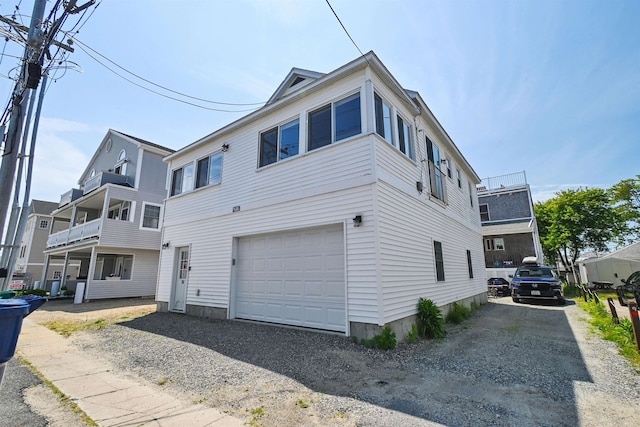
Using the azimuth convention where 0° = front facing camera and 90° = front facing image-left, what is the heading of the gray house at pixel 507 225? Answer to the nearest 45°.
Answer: approximately 0°

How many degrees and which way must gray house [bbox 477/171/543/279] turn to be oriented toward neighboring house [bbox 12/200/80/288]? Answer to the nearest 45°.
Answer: approximately 45° to its right

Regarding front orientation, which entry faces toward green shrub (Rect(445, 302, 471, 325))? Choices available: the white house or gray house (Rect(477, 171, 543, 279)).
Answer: the gray house

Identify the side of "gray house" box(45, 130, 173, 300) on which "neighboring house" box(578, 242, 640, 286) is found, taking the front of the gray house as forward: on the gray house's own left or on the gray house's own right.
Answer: on the gray house's own left

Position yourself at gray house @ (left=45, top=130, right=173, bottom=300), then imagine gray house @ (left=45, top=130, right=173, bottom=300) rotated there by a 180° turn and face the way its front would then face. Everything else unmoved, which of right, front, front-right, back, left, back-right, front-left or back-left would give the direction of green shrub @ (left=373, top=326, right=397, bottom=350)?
back-right

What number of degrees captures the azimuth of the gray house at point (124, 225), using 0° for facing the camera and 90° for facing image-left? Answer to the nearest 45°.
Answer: approximately 45°

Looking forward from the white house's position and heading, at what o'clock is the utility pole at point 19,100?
The utility pole is roughly at 12 o'clock from the white house.

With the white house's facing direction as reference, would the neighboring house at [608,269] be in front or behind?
behind

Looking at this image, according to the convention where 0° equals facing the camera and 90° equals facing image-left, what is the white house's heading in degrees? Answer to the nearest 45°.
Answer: approximately 45°
